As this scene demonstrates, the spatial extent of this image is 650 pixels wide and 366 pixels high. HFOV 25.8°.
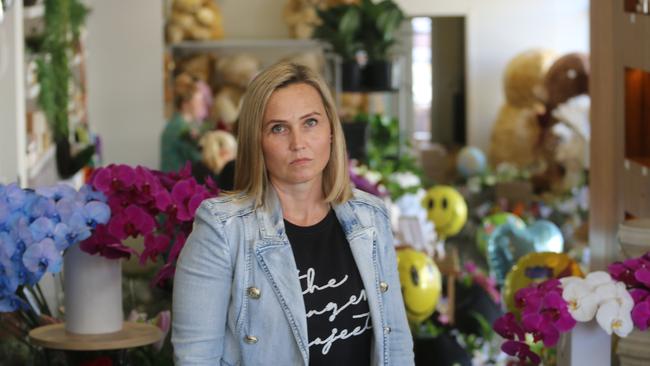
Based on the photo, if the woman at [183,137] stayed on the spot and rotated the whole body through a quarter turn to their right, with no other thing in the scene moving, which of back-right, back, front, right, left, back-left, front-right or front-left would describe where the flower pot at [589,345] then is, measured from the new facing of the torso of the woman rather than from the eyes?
front

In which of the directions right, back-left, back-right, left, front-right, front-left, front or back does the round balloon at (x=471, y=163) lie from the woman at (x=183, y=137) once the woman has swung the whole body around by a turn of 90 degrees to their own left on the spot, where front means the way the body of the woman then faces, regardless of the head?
front-right

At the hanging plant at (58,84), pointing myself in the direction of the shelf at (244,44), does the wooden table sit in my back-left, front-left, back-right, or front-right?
back-right

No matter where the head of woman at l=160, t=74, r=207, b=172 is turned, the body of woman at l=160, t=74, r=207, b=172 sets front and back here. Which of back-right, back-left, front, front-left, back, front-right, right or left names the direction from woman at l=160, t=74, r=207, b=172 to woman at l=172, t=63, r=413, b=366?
right

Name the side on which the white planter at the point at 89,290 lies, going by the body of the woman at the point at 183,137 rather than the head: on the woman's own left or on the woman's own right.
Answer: on the woman's own right

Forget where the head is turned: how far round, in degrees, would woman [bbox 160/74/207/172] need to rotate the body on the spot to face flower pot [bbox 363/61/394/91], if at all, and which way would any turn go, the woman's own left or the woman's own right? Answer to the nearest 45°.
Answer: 0° — they already face it

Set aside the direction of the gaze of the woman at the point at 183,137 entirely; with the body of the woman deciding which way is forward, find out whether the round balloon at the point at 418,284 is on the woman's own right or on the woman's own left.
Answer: on the woman's own right

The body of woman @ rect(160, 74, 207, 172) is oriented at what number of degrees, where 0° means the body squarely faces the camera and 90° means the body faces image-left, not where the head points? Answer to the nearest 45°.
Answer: approximately 270°
